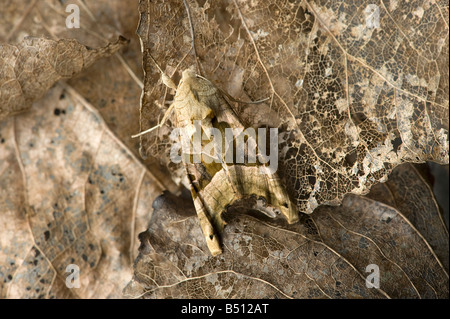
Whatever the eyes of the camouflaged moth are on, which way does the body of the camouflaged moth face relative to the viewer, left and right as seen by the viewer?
facing away from the viewer and to the left of the viewer
